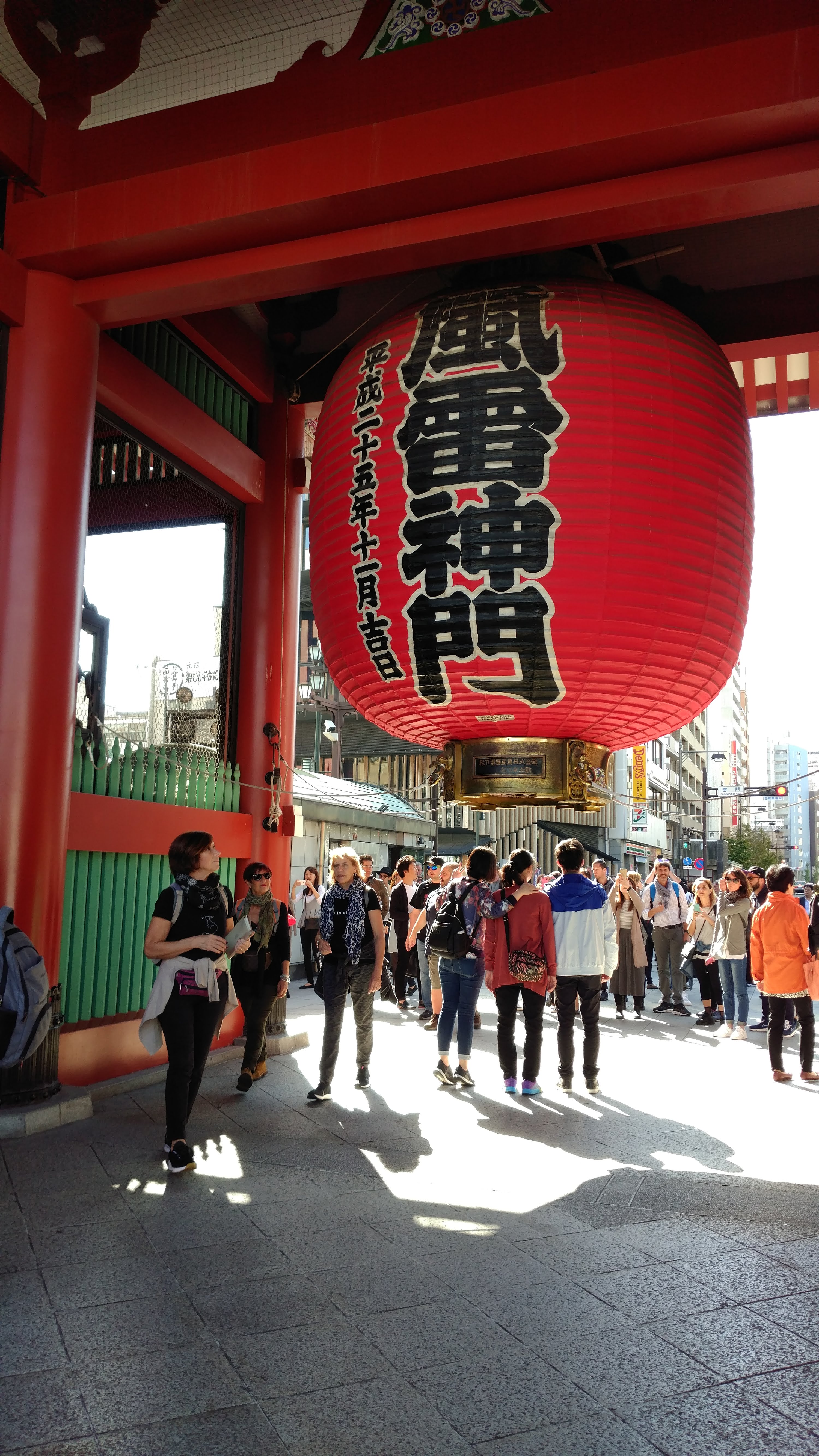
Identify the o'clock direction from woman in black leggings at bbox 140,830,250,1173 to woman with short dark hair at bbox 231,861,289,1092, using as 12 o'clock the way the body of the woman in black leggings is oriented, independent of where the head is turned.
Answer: The woman with short dark hair is roughly at 8 o'clock from the woman in black leggings.

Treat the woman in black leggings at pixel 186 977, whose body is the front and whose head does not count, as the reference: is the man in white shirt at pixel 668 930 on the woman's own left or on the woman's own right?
on the woman's own left

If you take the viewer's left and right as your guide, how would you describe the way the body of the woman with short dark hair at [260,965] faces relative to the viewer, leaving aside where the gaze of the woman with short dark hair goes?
facing the viewer

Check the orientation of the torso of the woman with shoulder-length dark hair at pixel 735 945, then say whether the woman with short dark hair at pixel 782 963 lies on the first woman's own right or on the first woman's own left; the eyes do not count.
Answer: on the first woman's own left

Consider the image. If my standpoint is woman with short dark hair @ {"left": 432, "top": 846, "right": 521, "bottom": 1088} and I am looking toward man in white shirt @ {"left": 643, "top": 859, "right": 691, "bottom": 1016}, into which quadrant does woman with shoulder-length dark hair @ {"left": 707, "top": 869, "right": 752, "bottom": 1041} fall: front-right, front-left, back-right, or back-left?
front-right

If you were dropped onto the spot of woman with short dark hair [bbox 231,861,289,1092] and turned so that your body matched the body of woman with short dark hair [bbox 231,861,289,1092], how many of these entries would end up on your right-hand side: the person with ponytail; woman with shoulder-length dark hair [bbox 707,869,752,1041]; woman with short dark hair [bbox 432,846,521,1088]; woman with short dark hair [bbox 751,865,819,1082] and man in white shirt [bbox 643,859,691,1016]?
0

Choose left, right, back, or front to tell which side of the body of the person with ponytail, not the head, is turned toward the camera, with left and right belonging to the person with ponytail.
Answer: back

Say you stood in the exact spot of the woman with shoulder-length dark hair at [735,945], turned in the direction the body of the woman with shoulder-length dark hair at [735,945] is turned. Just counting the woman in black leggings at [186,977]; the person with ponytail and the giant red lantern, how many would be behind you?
0

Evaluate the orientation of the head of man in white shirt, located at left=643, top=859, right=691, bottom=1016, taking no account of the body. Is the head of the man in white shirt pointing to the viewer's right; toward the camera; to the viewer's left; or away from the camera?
toward the camera

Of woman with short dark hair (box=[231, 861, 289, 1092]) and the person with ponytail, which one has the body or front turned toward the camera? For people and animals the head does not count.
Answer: the woman with short dark hair

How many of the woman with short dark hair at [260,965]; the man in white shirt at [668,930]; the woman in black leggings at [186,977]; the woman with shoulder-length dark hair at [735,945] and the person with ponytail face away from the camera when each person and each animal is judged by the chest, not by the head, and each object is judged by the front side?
1

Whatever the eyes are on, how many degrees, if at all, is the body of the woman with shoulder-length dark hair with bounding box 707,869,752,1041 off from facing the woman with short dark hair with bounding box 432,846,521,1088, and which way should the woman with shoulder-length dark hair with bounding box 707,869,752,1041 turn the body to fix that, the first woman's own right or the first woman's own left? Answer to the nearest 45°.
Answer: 0° — they already face them

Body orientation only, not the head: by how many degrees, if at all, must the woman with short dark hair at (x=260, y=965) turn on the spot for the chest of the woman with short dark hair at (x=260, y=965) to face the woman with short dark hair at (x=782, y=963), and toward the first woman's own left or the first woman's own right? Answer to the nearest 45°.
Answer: approximately 90° to the first woman's own left

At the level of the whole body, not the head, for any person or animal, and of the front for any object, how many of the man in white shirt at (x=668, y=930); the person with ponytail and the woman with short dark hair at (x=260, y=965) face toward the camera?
2
